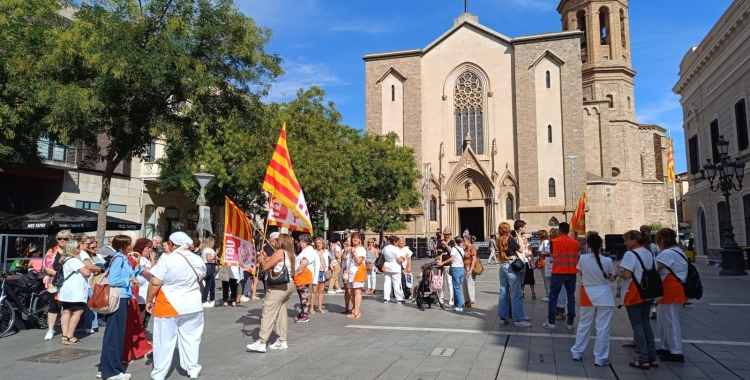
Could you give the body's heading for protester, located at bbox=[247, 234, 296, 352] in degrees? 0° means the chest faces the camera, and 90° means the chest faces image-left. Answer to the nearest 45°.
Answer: approximately 90°

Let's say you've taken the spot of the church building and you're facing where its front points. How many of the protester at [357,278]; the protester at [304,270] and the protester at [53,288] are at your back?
0

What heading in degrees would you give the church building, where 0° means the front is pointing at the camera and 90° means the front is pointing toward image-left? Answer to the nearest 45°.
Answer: approximately 0°

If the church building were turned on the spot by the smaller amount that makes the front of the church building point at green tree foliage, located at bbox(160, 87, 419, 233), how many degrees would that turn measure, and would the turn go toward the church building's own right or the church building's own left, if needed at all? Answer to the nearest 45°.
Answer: approximately 45° to the church building's own right

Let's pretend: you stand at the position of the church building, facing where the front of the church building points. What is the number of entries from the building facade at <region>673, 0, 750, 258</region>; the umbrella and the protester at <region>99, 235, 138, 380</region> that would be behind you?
0

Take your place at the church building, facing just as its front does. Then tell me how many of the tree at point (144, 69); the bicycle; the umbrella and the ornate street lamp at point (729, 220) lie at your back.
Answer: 0

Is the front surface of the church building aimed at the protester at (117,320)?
yes

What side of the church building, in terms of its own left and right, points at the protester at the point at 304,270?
front

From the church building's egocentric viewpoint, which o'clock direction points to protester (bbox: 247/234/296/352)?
The protester is roughly at 12 o'clock from the church building.

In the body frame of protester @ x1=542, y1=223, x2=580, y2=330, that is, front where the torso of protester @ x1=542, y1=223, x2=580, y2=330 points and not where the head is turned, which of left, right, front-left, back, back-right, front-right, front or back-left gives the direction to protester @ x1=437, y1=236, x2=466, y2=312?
front-left

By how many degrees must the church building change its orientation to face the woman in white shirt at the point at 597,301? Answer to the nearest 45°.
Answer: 0° — it already faces them
